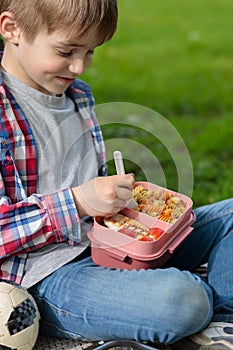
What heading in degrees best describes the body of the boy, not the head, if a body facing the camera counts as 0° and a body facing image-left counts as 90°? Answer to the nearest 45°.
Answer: approximately 315°
